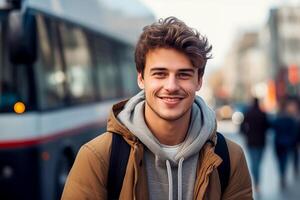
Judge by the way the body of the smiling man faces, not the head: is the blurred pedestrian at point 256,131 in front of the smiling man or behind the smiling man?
behind

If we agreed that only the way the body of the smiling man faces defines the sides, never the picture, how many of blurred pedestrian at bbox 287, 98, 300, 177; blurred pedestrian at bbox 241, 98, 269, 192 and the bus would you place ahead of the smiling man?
0

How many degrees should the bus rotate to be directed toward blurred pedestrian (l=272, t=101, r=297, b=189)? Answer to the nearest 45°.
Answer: approximately 180°

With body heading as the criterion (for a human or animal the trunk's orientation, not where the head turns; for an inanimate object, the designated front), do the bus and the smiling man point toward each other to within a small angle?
no

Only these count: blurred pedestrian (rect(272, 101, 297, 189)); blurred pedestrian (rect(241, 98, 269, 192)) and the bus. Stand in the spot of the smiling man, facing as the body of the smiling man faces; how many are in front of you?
0

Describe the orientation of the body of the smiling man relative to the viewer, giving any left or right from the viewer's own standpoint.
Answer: facing the viewer

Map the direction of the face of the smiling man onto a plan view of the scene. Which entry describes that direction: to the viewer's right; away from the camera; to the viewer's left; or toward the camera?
toward the camera

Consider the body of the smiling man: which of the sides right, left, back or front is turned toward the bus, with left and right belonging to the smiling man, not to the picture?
back

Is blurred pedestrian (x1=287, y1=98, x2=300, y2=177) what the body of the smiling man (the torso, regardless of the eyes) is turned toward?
no

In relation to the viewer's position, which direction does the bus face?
facing the viewer and to the left of the viewer

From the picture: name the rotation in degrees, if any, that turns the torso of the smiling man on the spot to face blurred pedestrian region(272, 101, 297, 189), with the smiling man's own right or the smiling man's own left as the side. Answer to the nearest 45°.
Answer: approximately 180°

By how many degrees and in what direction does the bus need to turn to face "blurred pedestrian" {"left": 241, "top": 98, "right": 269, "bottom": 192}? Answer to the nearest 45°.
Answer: approximately 180°

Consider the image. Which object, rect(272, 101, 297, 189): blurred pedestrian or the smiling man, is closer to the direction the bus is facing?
the smiling man

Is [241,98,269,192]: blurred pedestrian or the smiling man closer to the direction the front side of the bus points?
the smiling man
